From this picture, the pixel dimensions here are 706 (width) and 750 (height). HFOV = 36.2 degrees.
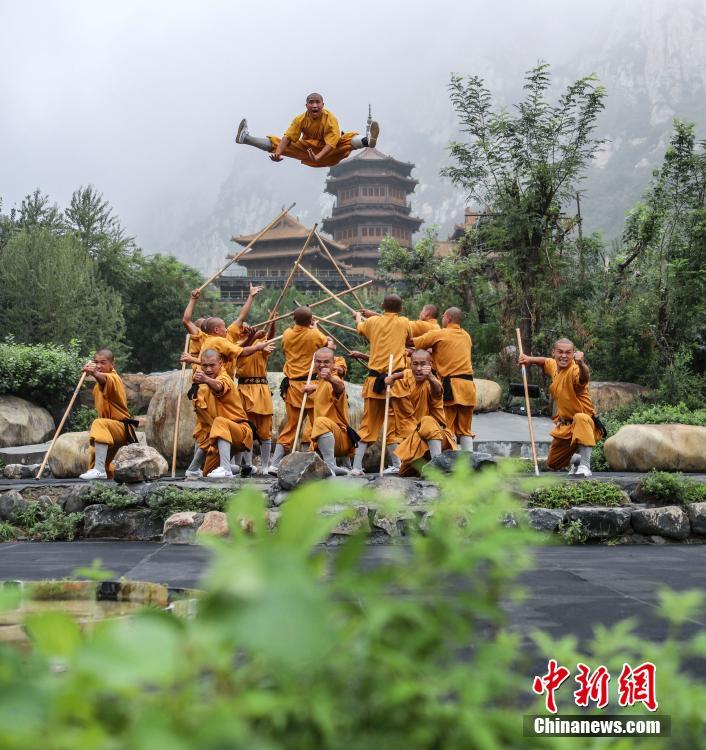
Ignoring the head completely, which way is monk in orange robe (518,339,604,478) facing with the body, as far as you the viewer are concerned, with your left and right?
facing the viewer

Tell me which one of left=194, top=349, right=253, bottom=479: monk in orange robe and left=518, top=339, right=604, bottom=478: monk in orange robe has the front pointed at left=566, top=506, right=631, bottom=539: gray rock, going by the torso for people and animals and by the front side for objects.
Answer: left=518, top=339, right=604, bottom=478: monk in orange robe

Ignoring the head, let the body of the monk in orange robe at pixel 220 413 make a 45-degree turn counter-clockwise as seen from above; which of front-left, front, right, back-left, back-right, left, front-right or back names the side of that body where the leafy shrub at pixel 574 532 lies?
front-left

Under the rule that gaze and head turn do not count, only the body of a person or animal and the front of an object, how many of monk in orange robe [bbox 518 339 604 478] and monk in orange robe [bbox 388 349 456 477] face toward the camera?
2

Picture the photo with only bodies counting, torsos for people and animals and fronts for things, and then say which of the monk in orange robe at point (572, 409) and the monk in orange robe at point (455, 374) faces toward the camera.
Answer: the monk in orange robe at point (572, 409)

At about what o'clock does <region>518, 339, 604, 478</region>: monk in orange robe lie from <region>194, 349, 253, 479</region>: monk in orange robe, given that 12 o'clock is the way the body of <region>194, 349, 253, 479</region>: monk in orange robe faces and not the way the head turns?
<region>518, 339, 604, 478</region>: monk in orange robe is roughly at 8 o'clock from <region>194, 349, 253, 479</region>: monk in orange robe.

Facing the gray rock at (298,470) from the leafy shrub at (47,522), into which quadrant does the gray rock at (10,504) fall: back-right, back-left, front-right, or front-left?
back-left

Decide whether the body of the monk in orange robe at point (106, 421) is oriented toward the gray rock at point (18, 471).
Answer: no

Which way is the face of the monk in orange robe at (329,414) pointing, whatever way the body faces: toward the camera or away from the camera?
toward the camera

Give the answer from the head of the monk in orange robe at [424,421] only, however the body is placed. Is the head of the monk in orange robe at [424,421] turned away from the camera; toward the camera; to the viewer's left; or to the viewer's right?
toward the camera

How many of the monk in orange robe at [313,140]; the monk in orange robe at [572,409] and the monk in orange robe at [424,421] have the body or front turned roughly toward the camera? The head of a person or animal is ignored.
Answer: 3

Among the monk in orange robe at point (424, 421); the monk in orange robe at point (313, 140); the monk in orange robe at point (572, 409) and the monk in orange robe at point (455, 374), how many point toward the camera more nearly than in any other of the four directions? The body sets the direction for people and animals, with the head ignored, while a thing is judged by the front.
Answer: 3

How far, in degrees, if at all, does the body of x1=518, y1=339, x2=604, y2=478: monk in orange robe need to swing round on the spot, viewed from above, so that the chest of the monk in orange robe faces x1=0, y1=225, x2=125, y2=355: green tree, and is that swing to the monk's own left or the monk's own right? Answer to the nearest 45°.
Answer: approximately 135° to the monk's own right

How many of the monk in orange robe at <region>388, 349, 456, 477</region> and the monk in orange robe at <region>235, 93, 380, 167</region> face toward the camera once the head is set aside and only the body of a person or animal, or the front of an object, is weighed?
2

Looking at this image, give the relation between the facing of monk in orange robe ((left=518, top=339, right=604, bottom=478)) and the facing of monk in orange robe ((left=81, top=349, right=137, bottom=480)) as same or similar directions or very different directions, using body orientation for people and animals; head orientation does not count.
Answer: same or similar directions

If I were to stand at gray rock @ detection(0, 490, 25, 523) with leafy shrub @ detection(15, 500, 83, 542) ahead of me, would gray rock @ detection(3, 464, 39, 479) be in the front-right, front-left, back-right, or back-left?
back-left

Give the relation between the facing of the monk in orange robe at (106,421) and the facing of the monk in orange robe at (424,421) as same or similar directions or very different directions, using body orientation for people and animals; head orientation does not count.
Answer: same or similar directions

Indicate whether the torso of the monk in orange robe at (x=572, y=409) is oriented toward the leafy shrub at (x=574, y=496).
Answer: yes

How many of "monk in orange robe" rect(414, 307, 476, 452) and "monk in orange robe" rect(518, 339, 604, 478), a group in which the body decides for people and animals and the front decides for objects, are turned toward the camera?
1
